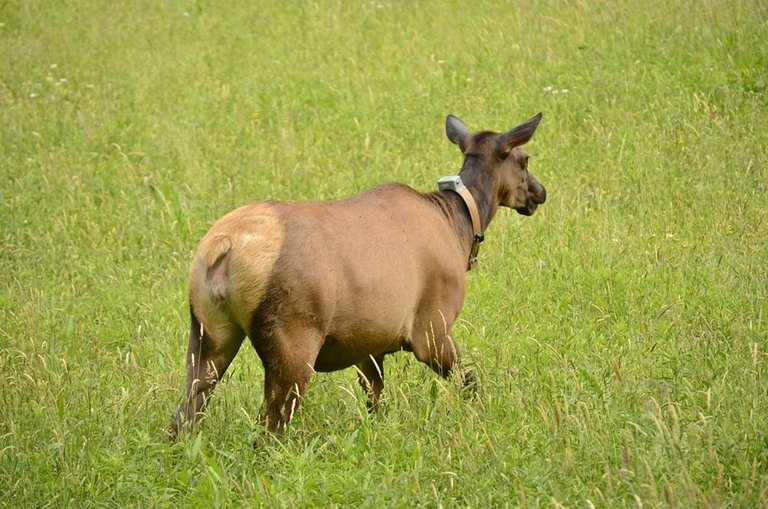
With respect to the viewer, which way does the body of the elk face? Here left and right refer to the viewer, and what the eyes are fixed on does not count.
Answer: facing away from the viewer and to the right of the viewer
